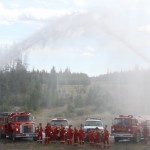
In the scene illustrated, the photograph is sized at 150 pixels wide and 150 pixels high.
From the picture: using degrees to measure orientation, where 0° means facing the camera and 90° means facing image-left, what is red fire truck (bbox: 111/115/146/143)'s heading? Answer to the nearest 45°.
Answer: approximately 45°

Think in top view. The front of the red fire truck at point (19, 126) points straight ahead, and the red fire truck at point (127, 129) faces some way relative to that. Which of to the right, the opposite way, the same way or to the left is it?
to the right

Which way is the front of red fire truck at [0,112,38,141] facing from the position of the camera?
facing the viewer and to the right of the viewer

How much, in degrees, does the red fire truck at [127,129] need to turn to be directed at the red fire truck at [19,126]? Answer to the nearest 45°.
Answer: approximately 45° to its right

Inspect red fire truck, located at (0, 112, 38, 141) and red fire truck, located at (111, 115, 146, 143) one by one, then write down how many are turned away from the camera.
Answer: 0

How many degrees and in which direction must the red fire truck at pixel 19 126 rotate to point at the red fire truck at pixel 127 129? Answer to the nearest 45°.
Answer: approximately 45° to its left

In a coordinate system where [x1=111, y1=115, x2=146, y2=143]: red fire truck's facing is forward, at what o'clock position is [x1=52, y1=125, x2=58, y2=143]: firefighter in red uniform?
The firefighter in red uniform is roughly at 1 o'clock from the red fire truck.

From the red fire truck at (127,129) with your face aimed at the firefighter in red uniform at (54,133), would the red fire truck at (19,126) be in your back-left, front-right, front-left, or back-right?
front-right
